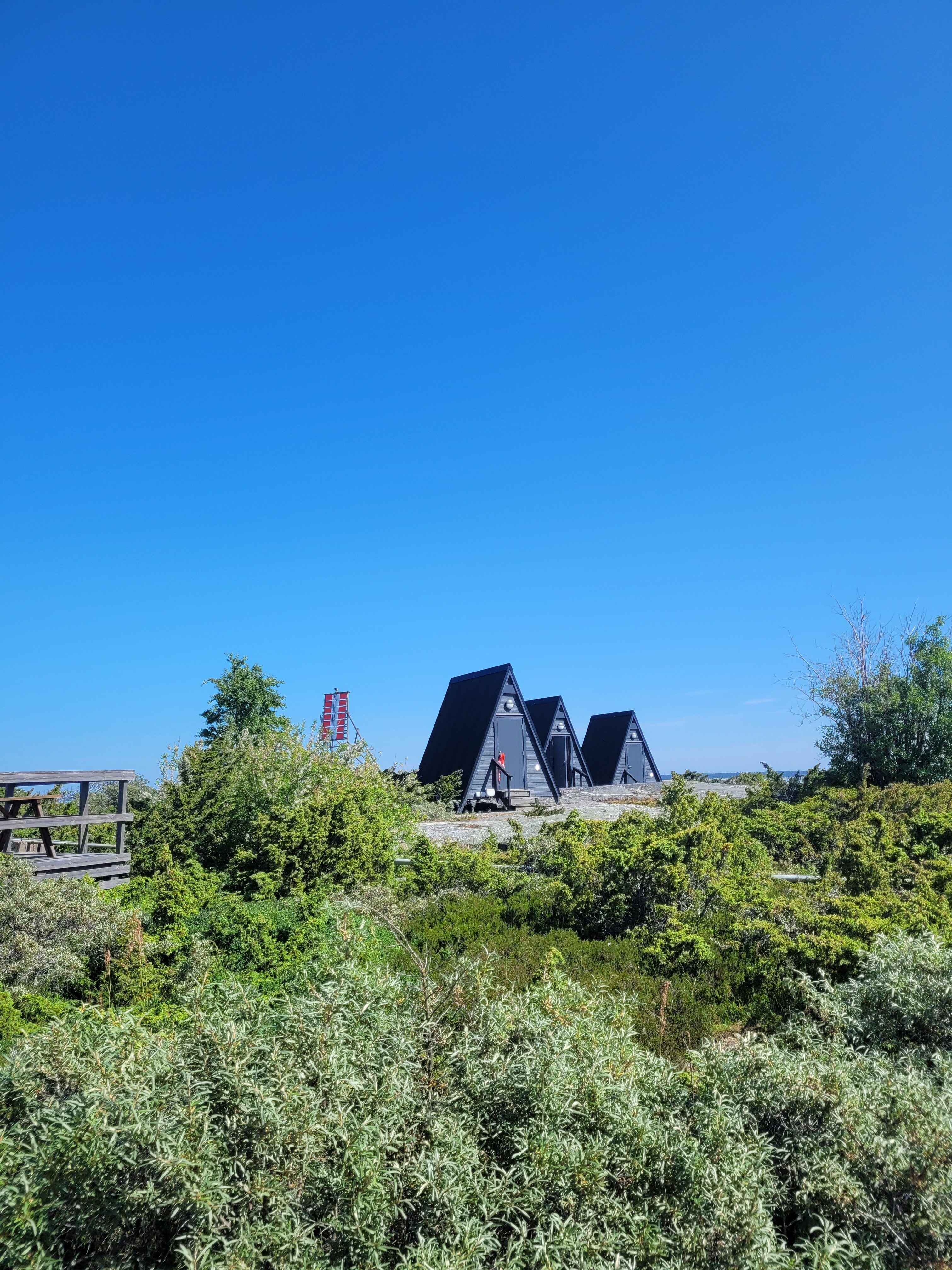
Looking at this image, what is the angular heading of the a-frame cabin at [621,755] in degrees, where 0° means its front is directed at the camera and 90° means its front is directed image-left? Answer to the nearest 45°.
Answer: approximately 315°

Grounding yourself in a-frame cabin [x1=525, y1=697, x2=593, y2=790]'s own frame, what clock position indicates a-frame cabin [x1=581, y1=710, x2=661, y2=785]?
a-frame cabin [x1=581, y1=710, x2=661, y2=785] is roughly at 9 o'clock from a-frame cabin [x1=525, y1=697, x2=593, y2=790].

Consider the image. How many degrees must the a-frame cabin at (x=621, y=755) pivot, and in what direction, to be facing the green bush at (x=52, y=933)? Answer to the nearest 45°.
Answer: approximately 45° to its right

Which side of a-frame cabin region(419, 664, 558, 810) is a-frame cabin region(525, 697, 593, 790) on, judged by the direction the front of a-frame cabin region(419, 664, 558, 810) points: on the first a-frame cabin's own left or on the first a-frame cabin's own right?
on the first a-frame cabin's own left

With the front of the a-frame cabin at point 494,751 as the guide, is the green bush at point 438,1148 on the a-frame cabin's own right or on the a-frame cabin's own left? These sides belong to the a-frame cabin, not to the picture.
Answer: on the a-frame cabin's own right

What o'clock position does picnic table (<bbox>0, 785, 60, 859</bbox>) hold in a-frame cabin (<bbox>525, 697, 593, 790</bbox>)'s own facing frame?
picnic table is roughly at 2 o'clock from a-frame cabin.

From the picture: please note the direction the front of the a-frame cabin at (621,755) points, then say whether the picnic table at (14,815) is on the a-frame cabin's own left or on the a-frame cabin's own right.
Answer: on the a-frame cabin's own right

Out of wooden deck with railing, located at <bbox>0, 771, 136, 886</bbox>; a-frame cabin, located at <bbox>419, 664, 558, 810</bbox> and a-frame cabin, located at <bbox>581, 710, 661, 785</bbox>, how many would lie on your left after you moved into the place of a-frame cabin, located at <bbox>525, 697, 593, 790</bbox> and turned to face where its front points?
1

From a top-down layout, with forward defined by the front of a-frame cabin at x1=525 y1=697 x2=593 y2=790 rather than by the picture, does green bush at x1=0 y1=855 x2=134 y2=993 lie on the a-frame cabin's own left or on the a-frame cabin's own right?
on the a-frame cabin's own right

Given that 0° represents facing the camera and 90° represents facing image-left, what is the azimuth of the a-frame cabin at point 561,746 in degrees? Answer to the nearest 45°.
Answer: approximately 315°

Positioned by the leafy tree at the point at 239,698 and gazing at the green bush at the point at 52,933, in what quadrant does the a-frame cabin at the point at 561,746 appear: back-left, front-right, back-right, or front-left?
back-left
